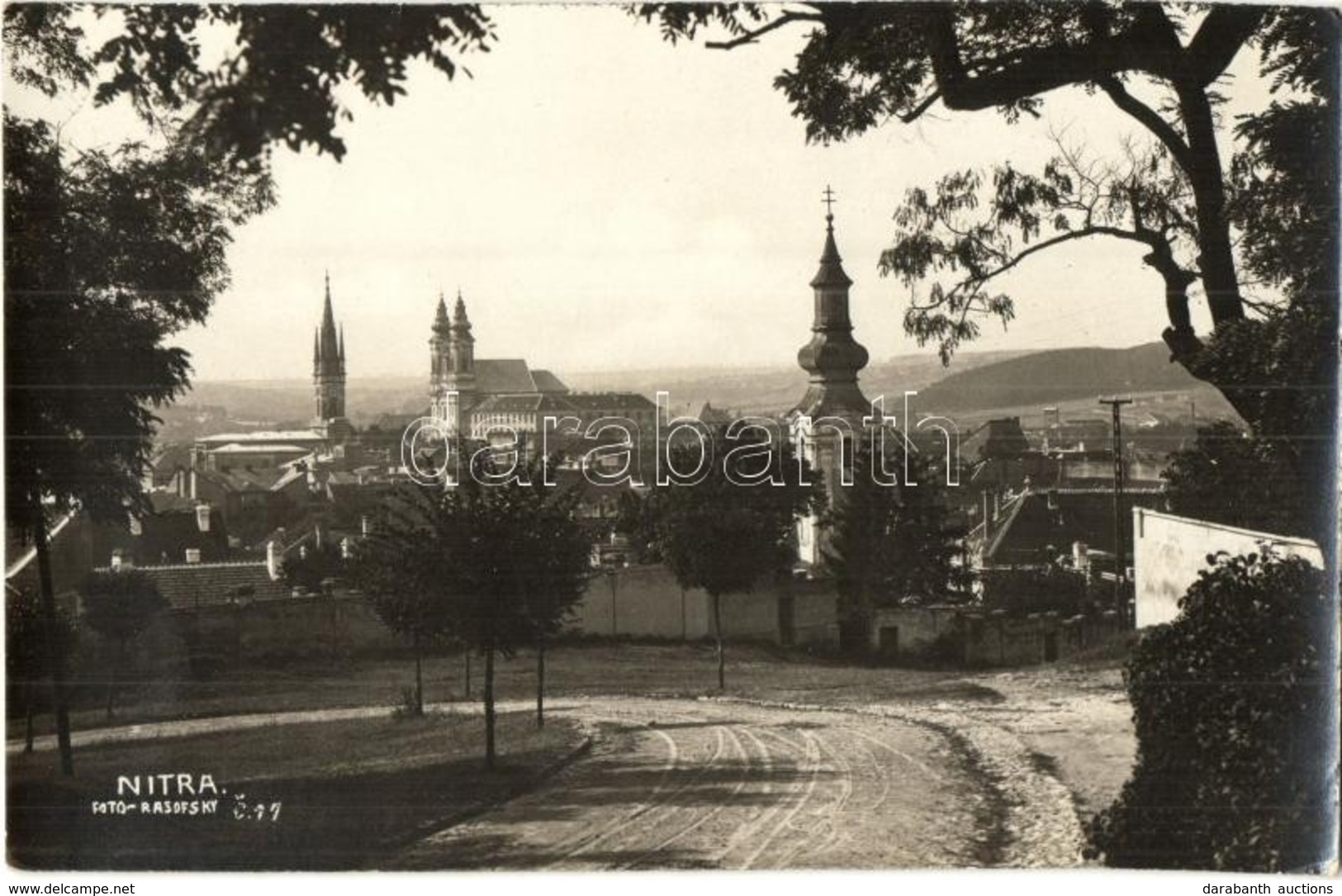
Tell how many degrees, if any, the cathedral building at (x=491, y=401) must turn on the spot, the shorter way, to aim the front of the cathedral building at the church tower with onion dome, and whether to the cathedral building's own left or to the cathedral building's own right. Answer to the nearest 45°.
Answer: approximately 135° to the cathedral building's own left

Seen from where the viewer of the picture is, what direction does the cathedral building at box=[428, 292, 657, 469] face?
facing the viewer and to the left of the viewer

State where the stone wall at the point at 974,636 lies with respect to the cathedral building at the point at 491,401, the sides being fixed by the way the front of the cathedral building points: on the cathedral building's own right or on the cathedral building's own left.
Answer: on the cathedral building's own left
